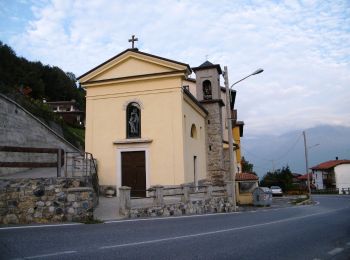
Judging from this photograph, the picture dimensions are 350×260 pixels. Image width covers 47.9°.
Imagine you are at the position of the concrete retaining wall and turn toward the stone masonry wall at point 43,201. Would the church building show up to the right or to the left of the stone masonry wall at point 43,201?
left

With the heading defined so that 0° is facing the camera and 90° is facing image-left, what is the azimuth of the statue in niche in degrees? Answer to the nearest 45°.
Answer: approximately 0°

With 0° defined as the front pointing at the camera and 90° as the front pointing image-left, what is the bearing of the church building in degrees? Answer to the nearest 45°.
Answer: approximately 0°

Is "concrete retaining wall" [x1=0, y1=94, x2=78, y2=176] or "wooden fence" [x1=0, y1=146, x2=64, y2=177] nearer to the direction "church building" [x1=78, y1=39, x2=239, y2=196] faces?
the wooden fence
